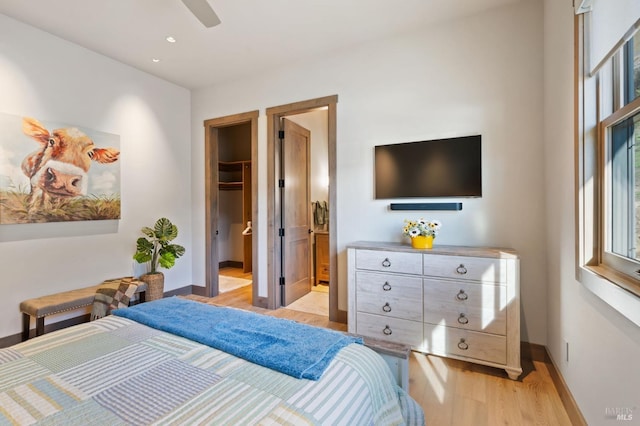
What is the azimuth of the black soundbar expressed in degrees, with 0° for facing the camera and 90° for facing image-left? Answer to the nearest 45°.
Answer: approximately 0°

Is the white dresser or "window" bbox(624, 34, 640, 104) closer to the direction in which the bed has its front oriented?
the white dresser

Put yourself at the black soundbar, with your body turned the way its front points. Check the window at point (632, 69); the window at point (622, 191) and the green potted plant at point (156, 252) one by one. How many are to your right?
1

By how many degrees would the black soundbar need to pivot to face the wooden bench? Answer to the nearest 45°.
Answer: approximately 90° to its right

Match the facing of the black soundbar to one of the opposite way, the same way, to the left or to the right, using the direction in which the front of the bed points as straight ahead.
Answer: the opposite way

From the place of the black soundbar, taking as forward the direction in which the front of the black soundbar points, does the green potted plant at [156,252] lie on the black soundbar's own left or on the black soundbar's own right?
on the black soundbar's own right

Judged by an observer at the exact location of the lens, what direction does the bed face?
facing away from the viewer and to the right of the viewer

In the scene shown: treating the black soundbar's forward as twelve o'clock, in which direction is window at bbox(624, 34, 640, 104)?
The window is roughly at 11 o'clock from the black soundbar.

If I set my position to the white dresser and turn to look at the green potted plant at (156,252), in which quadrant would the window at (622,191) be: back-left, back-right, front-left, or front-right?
back-left

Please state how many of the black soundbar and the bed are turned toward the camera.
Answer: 1

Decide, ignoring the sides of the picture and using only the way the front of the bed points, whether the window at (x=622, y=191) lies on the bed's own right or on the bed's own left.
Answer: on the bed's own right

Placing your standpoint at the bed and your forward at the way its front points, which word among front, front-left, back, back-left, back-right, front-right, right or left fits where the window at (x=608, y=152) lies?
front-right

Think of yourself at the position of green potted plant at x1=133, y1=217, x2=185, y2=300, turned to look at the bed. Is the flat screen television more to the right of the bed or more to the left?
left

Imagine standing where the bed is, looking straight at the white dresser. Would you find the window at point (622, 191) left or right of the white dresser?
right

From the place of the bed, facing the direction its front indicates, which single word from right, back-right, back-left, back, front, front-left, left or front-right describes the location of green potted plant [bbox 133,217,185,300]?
front-left
